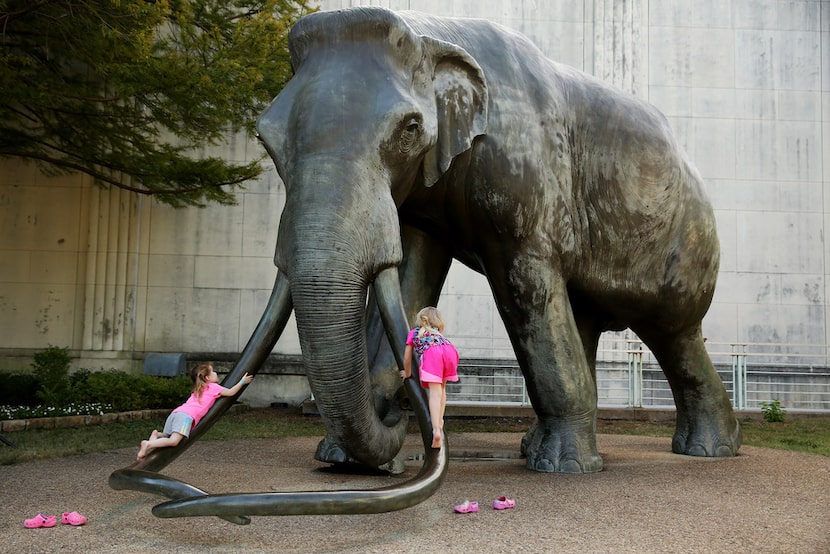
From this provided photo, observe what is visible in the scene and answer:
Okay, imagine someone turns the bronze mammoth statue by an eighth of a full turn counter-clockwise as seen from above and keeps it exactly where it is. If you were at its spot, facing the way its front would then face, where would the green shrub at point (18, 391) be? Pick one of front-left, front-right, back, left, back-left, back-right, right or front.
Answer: back-right

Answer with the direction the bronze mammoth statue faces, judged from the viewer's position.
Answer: facing the viewer and to the left of the viewer

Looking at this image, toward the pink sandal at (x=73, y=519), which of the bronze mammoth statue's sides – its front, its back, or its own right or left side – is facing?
front

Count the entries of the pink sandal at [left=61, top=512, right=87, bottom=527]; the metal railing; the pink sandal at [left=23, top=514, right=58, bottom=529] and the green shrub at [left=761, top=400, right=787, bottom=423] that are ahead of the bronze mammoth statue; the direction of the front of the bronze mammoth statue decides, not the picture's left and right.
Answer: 2

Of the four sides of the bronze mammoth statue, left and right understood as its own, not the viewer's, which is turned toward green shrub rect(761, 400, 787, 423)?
back

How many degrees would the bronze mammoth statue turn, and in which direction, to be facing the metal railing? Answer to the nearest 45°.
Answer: approximately 180°

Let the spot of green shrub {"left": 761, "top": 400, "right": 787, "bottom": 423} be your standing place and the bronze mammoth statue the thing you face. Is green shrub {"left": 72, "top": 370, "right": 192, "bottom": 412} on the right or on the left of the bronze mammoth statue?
right

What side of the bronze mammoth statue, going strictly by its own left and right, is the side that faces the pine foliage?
right

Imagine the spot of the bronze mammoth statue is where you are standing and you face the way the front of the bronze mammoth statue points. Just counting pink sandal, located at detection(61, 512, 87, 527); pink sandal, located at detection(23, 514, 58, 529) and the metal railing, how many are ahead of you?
2

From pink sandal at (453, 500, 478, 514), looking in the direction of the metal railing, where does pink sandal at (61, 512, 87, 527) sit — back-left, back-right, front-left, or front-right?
back-left

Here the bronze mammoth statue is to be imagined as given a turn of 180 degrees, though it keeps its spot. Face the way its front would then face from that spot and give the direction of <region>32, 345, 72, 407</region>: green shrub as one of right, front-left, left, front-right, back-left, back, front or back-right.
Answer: left
